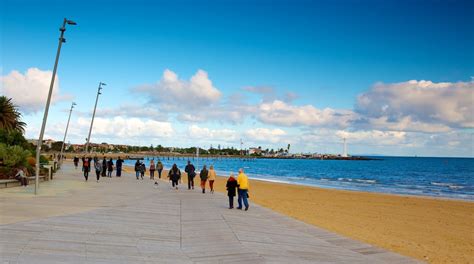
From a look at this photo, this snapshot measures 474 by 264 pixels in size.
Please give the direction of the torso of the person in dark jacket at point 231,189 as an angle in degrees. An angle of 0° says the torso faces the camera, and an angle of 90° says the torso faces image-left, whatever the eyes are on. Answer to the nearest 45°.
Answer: approximately 180°

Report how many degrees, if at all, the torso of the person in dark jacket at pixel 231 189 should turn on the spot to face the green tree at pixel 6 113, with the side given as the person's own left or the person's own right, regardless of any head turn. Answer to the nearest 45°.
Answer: approximately 45° to the person's own left
